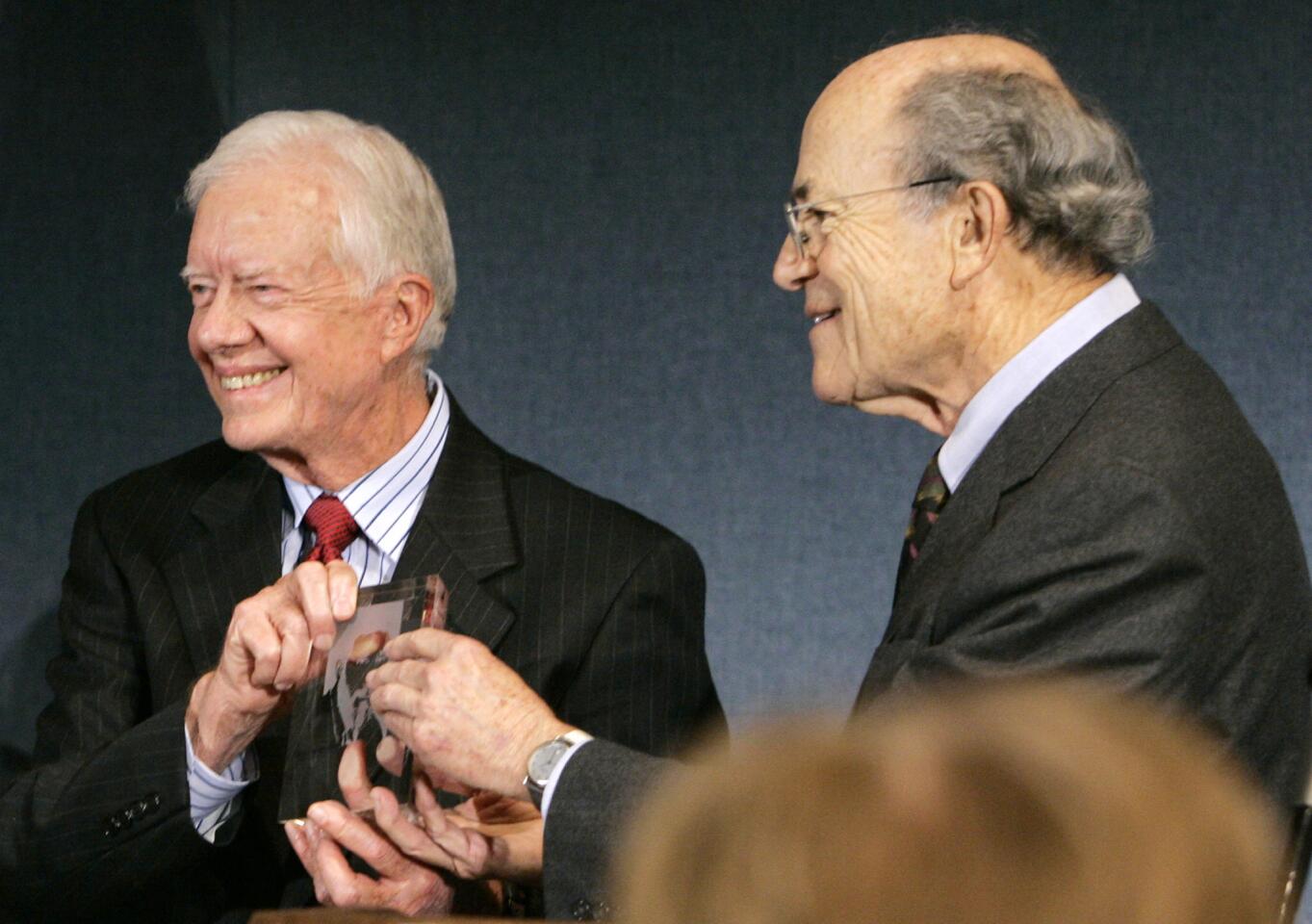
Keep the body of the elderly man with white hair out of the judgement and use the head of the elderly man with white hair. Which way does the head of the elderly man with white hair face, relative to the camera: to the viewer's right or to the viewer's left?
to the viewer's left

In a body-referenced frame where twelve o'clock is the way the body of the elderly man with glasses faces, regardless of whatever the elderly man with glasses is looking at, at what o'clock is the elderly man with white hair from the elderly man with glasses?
The elderly man with white hair is roughly at 1 o'clock from the elderly man with glasses.

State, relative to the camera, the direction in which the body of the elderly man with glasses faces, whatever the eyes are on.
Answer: to the viewer's left

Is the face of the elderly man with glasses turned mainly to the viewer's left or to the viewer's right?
to the viewer's left
